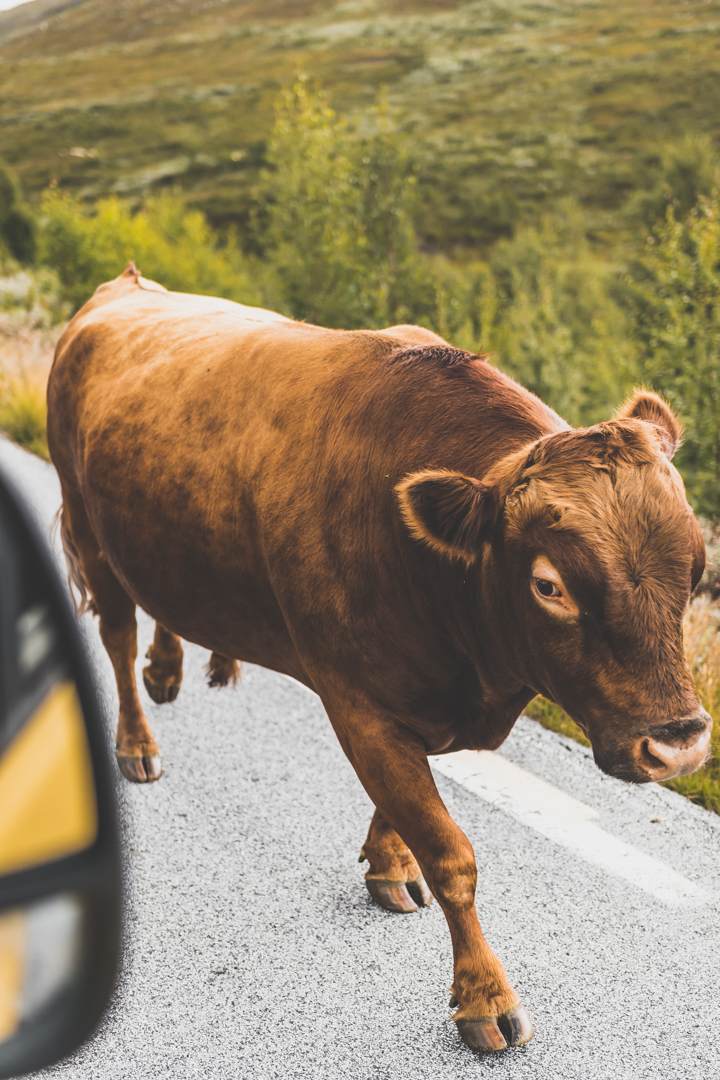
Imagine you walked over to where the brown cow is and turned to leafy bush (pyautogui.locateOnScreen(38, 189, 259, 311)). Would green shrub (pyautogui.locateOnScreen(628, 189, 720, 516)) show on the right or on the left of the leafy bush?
right

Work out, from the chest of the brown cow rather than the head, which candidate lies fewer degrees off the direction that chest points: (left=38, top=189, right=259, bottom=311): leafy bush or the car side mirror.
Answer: the car side mirror

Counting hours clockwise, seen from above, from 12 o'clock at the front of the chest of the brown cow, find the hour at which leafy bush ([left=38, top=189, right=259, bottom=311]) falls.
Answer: The leafy bush is roughly at 7 o'clock from the brown cow.

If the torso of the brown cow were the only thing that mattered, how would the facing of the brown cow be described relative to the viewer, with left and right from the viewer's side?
facing the viewer and to the right of the viewer

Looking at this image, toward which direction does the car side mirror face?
toward the camera

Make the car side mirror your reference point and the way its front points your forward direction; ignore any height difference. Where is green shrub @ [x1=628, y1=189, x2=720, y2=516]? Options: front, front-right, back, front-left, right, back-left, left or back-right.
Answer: back-left

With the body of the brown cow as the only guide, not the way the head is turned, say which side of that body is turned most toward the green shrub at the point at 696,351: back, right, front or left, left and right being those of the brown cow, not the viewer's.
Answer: left
